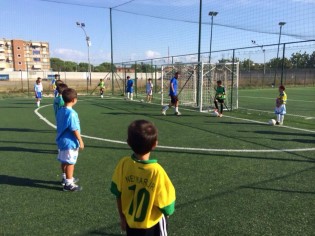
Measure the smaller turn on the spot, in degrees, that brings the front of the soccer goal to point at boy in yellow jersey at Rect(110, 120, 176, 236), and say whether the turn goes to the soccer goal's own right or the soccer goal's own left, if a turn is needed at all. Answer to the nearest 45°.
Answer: approximately 45° to the soccer goal's own left

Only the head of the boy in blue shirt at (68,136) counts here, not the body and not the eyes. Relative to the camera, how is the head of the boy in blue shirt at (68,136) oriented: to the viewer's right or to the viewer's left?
to the viewer's right

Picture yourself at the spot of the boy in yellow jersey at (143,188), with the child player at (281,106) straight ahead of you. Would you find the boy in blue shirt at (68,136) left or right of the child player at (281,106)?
left

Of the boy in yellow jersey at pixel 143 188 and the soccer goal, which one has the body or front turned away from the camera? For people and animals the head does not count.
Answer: the boy in yellow jersey

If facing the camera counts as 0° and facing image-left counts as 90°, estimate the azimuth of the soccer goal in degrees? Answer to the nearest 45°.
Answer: approximately 45°

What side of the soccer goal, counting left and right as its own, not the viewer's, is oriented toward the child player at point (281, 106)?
left

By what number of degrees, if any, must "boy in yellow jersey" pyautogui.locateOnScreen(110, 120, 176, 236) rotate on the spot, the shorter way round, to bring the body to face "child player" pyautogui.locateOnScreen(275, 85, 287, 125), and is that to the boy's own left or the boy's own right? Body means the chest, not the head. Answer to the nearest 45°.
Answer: approximately 45° to the boy's own right

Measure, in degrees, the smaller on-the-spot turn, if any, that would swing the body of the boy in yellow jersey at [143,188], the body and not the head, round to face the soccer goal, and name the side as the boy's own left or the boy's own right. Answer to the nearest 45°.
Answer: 0° — they already face it

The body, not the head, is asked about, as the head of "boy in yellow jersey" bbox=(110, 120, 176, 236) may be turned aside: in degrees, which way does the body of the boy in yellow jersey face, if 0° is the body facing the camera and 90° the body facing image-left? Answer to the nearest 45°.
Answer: approximately 180°

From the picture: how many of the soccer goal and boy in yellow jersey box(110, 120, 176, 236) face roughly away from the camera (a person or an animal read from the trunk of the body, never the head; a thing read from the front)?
1
